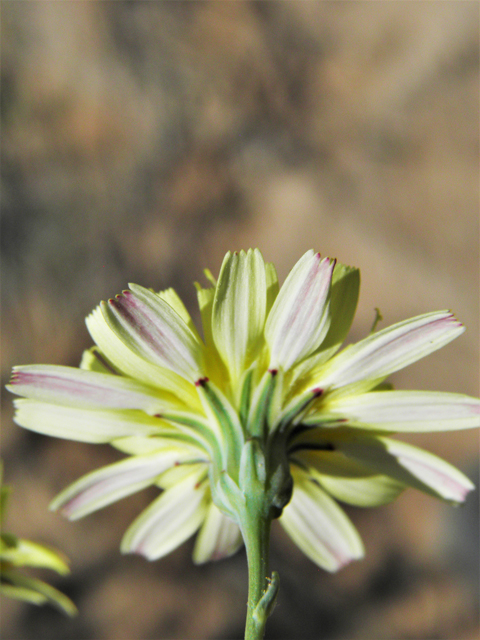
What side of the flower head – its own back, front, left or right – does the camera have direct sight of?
back
